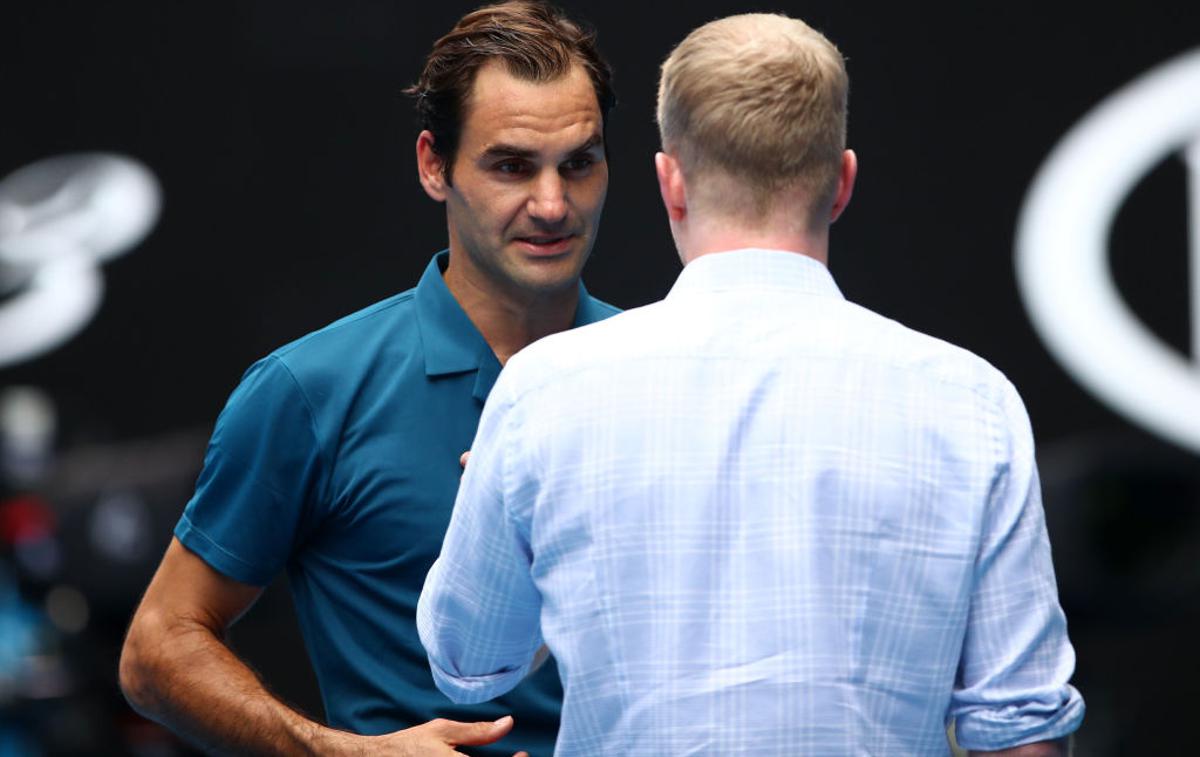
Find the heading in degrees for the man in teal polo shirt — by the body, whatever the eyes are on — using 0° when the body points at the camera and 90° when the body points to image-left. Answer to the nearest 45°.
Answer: approximately 315°

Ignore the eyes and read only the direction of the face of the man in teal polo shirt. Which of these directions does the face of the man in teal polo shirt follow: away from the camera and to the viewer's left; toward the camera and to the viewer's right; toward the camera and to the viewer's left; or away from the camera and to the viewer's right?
toward the camera and to the viewer's right
